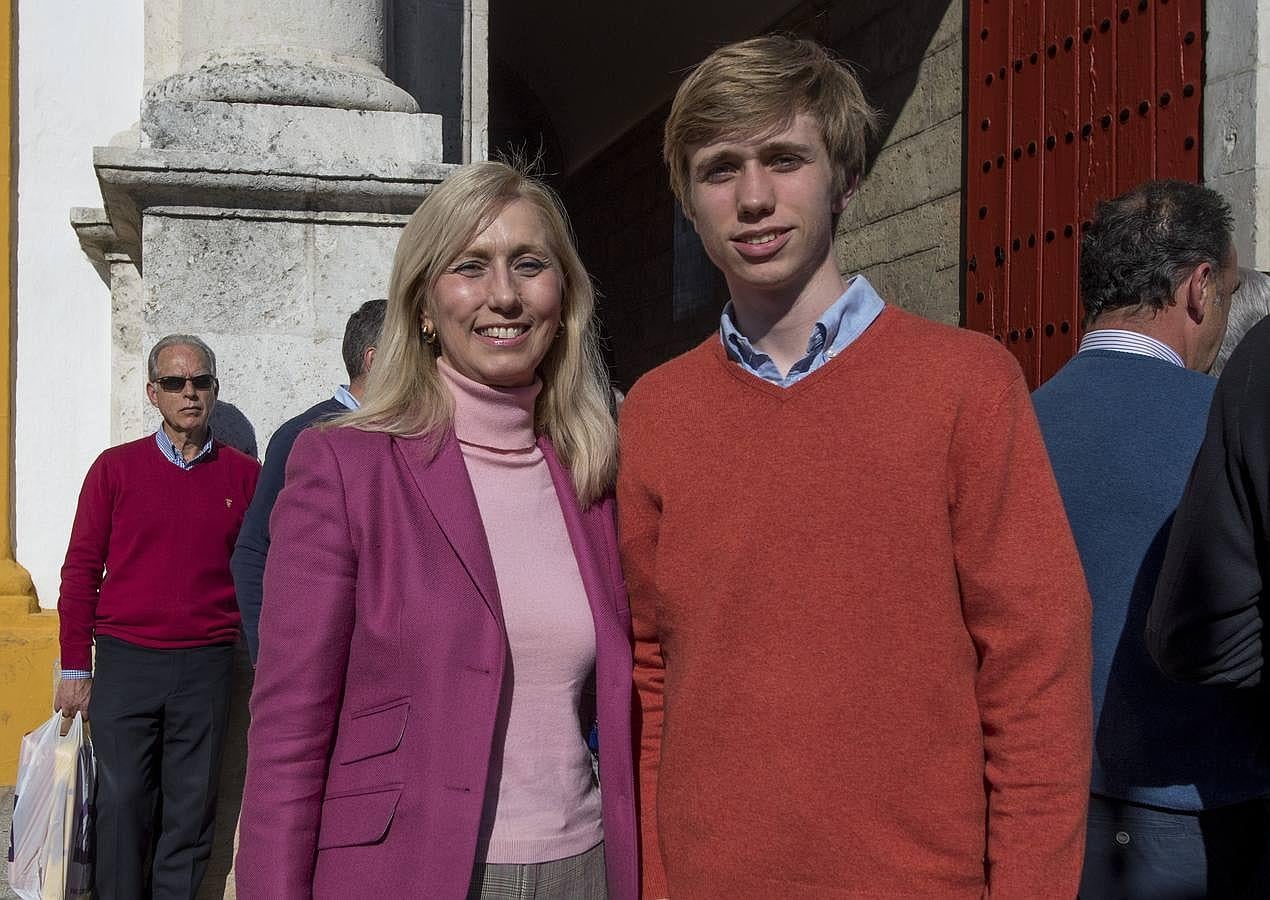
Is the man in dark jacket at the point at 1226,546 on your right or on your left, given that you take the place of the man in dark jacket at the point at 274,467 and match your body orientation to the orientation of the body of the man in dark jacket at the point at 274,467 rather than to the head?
on your right

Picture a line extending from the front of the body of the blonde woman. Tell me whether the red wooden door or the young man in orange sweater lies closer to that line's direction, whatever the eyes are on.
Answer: the young man in orange sweater

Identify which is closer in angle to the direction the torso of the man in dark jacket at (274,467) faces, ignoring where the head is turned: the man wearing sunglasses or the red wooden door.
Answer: the red wooden door

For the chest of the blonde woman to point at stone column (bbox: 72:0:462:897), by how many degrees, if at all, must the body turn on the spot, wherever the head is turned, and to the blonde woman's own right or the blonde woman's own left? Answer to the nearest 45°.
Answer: approximately 135° to the blonde woman's own left

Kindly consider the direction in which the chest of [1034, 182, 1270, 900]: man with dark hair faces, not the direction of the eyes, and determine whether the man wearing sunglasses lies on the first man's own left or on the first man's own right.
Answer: on the first man's own left

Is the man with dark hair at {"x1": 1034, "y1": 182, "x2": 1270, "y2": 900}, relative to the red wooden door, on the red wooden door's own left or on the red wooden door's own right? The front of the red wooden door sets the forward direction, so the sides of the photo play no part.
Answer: on the red wooden door's own left

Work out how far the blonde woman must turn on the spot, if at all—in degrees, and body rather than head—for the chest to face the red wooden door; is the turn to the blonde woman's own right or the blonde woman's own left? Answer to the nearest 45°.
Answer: approximately 90° to the blonde woman's own left

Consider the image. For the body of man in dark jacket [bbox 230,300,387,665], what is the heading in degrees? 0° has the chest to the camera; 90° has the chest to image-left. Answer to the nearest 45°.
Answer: approximately 225°

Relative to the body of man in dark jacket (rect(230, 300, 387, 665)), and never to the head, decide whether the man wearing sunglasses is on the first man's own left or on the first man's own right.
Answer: on the first man's own left
